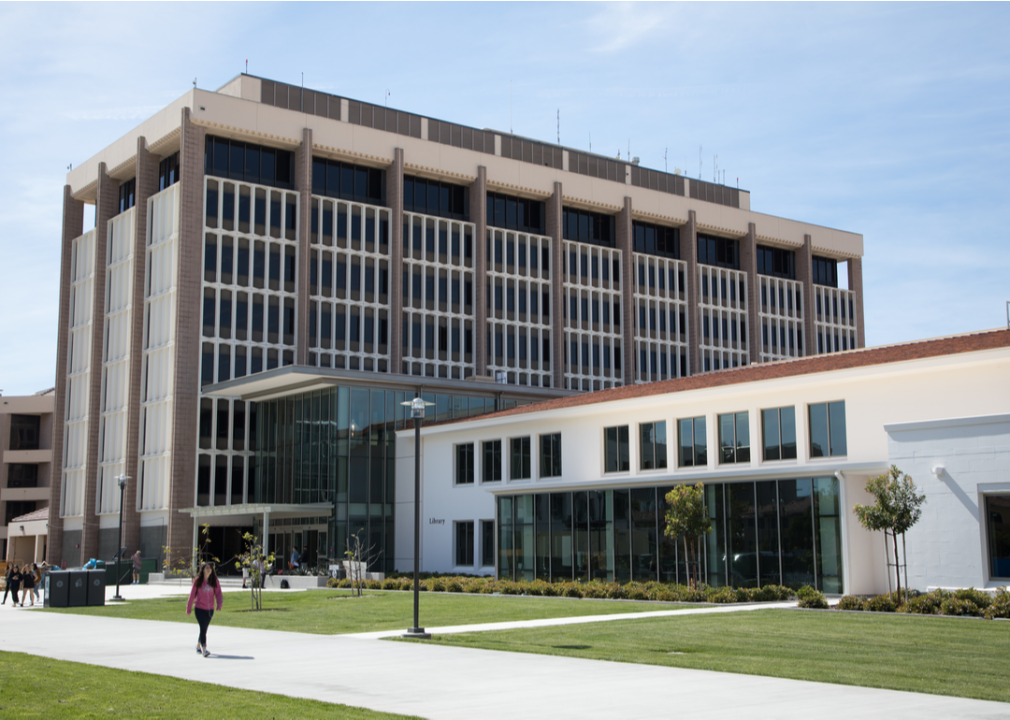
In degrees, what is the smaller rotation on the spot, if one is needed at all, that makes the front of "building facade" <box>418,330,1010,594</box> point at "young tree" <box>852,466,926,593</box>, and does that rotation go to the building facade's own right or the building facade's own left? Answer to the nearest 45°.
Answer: approximately 45° to the building facade's own left

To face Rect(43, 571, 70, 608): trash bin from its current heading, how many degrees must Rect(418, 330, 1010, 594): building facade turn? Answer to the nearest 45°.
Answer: approximately 45° to its right

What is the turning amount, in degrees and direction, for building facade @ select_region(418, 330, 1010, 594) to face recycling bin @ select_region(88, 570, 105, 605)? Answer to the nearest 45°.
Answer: approximately 45° to its right

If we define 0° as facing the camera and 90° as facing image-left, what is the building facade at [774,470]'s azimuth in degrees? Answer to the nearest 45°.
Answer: approximately 45°

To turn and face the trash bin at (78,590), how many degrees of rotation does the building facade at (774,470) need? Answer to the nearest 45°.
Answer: approximately 45° to its right
